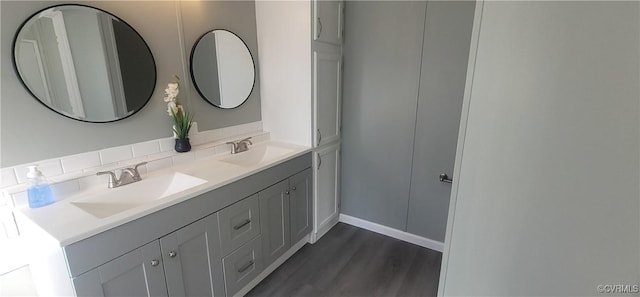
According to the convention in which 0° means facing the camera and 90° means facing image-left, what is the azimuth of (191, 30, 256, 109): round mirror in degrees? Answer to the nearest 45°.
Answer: approximately 315°

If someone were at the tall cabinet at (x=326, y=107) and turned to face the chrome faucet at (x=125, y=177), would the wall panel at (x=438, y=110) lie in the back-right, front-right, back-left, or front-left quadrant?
back-left

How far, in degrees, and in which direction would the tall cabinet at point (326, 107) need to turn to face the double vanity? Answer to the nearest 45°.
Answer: approximately 90° to its right

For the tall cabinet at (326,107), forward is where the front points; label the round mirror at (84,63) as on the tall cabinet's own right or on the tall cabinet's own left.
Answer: on the tall cabinet's own right

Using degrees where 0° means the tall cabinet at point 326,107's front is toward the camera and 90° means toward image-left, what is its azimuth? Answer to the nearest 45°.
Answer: approximately 315°

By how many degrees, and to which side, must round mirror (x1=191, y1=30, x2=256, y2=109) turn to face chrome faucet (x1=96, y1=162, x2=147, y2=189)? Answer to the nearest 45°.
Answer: approximately 90° to its right
